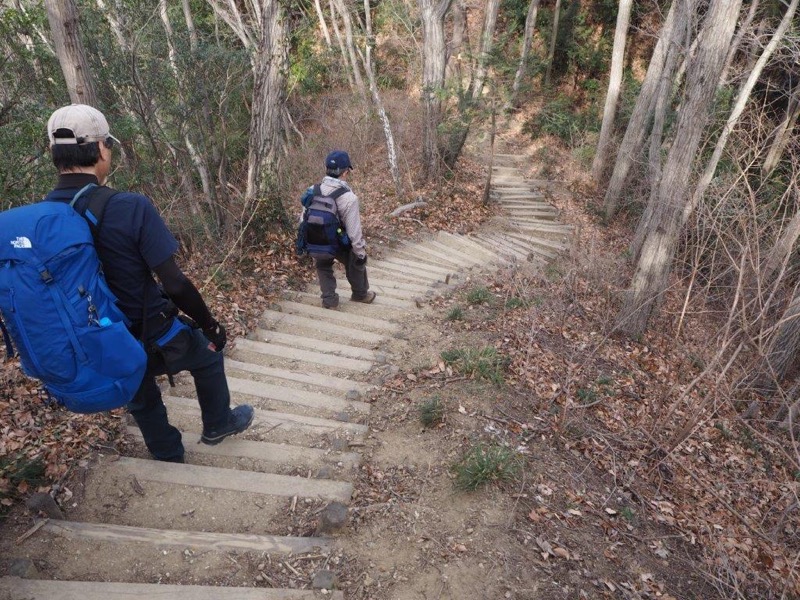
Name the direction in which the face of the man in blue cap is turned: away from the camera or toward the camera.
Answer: away from the camera

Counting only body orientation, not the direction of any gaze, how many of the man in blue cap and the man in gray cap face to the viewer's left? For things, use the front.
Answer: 0

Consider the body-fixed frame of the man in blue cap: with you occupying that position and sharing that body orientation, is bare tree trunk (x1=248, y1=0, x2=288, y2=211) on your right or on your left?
on your left

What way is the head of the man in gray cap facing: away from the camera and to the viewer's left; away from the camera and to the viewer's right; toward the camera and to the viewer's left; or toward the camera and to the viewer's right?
away from the camera and to the viewer's right

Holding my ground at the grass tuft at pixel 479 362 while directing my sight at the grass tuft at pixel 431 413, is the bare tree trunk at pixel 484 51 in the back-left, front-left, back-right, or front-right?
back-right

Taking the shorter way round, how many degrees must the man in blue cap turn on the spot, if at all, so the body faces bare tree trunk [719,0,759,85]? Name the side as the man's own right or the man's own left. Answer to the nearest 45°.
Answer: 0° — they already face it

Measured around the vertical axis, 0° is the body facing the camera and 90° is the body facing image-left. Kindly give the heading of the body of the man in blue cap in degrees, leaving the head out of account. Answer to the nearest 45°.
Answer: approximately 225°

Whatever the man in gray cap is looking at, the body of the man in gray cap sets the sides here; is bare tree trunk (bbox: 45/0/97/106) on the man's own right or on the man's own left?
on the man's own left

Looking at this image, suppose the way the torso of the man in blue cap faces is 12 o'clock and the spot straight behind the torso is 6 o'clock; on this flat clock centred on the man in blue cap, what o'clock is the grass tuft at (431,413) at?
The grass tuft is roughly at 4 o'clock from the man in blue cap.

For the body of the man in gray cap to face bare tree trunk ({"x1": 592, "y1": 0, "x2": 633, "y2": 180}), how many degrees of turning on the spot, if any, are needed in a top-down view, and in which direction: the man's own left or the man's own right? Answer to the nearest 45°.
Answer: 0° — they already face it

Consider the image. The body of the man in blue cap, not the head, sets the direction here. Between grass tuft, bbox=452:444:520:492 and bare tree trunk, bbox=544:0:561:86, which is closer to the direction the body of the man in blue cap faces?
the bare tree trunk

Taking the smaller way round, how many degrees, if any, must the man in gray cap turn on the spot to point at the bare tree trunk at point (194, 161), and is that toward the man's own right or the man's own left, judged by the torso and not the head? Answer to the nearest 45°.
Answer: approximately 45° to the man's own left

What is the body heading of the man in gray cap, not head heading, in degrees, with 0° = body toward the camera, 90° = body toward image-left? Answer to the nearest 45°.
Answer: approximately 225°
